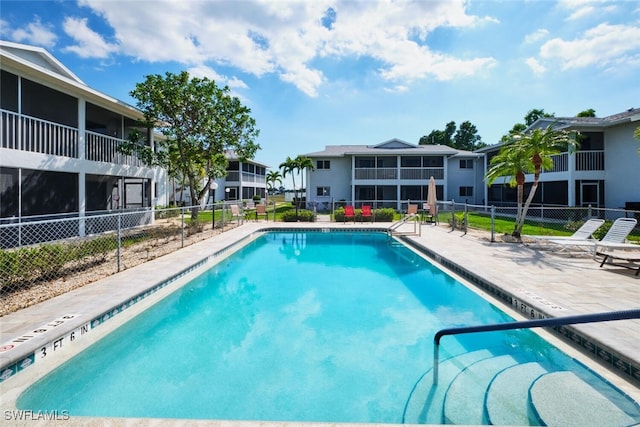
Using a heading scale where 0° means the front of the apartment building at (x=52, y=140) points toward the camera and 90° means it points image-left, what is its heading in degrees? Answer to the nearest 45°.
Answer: approximately 315°

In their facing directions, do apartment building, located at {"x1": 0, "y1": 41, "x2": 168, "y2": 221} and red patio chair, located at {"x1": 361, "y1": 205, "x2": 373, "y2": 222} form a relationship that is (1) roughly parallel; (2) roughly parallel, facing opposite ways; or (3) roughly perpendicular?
roughly perpendicular

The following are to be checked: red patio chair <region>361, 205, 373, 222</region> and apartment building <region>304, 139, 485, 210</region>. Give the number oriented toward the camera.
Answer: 2

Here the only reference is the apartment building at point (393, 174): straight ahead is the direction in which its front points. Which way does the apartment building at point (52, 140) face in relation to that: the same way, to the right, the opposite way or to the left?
to the left

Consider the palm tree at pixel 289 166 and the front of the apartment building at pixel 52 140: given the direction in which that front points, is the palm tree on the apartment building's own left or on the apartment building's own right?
on the apartment building's own left
